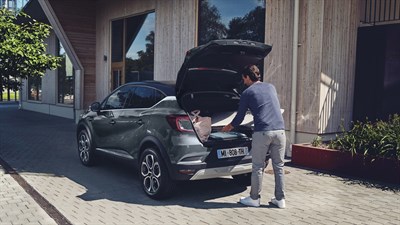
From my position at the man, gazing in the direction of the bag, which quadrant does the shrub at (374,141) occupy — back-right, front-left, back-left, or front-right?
back-right

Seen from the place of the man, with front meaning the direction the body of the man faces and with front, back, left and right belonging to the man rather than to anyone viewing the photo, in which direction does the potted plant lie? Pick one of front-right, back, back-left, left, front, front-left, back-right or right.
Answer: right

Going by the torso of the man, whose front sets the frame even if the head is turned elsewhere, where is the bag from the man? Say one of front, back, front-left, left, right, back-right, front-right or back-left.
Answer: front-left

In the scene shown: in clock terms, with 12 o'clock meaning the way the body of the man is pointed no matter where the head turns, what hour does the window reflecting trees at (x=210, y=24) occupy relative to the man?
The window reflecting trees is roughly at 1 o'clock from the man.

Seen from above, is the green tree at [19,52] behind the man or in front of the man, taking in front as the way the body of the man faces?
in front

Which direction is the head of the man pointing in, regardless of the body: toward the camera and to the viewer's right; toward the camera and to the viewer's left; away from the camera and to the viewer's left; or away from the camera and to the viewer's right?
away from the camera and to the viewer's left

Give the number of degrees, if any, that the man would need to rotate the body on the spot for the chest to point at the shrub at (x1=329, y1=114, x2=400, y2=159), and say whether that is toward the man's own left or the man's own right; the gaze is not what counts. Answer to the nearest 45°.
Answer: approximately 90° to the man's own right

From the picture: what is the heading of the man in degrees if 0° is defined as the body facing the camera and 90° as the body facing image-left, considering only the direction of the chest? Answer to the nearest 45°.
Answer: approximately 135°
